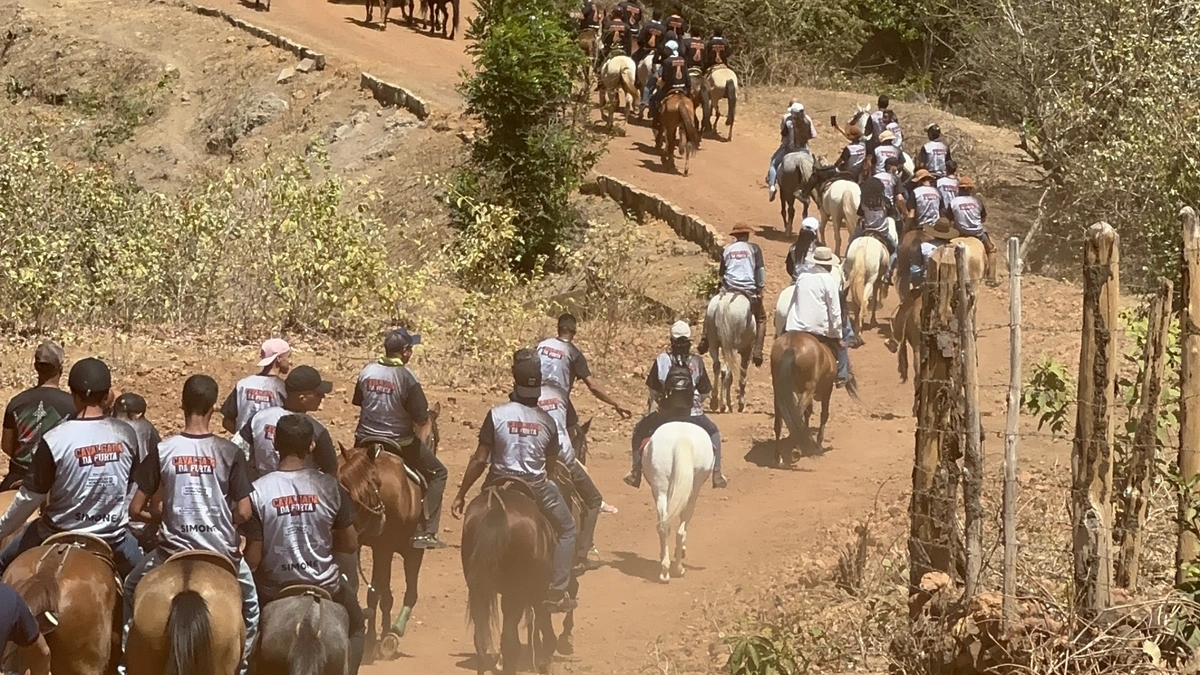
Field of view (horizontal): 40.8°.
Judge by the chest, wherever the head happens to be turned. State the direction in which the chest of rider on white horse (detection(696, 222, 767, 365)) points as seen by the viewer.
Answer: away from the camera

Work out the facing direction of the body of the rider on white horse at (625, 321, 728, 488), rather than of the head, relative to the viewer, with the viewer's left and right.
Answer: facing away from the viewer

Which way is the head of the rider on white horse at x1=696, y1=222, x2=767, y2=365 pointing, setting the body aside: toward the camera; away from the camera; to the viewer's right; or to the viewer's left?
away from the camera

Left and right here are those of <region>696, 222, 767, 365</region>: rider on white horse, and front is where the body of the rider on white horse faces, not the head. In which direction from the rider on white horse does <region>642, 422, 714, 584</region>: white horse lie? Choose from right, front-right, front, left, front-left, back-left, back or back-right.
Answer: back

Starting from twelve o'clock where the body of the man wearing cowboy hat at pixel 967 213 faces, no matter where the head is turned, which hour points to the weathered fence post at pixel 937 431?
The weathered fence post is roughly at 6 o'clock from the man wearing cowboy hat.

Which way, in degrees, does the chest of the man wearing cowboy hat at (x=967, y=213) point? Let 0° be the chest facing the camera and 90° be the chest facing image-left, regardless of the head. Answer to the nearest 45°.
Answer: approximately 180°

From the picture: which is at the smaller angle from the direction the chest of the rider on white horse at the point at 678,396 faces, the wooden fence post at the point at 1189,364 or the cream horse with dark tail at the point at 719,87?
the cream horse with dark tail

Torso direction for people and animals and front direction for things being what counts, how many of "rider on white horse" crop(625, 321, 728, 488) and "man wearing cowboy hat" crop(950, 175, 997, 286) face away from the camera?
2

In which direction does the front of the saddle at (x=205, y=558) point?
away from the camera

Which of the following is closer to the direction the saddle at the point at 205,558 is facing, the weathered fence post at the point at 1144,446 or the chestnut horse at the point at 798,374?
the chestnut horse

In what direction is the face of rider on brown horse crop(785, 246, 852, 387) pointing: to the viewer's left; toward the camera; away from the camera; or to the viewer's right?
away from the camera

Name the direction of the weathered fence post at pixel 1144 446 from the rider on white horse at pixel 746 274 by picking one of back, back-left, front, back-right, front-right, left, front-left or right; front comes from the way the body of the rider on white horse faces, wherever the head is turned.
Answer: back

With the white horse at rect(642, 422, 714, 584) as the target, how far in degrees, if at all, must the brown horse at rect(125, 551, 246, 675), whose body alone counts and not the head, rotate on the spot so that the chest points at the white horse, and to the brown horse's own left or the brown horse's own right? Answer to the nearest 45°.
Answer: approximately 45° to the brown horse's own right

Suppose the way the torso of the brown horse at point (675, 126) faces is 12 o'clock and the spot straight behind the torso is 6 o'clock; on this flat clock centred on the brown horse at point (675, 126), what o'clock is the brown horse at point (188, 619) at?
the brown horse at point (188, 619) is roughly at 6 o'clock from the brown horse at point (675, 126).

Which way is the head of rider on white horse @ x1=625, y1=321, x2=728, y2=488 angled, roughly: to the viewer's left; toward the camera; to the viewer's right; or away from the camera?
away from the camera

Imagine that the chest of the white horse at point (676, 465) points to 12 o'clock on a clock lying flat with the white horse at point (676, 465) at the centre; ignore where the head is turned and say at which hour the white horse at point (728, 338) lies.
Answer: the white horse at point (728, 338) is roughly at 12 o'clock from the white horse at point (676, 465).

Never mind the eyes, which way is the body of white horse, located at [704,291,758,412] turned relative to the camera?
away from the camera

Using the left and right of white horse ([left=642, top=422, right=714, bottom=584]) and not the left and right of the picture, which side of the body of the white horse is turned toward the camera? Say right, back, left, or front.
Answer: back
